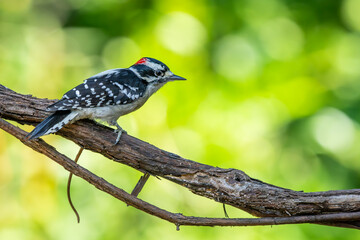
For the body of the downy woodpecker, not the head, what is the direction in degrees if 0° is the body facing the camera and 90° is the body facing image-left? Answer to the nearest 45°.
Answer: approximately 270°
